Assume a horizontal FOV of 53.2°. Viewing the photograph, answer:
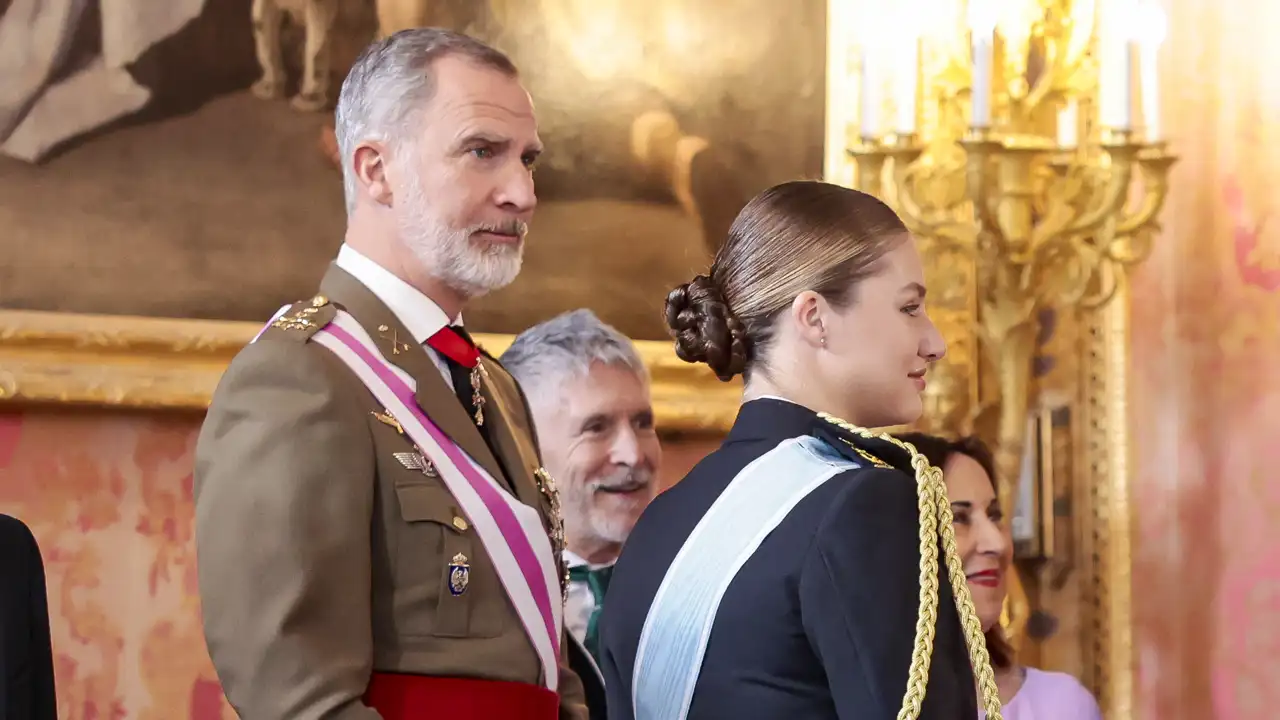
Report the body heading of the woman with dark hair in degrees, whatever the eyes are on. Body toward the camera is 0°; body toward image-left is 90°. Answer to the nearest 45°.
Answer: approximately 315°

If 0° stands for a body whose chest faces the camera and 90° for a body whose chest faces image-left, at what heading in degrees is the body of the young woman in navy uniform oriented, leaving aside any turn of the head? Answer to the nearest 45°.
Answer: approximately 225°

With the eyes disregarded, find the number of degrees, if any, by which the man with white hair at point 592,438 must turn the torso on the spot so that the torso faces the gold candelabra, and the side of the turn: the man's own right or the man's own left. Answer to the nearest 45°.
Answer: approximately 90° to the man's own left

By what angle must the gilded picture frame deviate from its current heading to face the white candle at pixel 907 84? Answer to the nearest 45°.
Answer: approximately 90° to its left

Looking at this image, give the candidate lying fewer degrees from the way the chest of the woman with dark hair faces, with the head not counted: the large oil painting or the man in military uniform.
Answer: the man in military uniform

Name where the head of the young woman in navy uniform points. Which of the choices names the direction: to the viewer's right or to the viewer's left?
to the viewer's right

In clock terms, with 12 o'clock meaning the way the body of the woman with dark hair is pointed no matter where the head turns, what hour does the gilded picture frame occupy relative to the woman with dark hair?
The gilded picture frame is roughly at 4 o'clock from the woman with dark hair.

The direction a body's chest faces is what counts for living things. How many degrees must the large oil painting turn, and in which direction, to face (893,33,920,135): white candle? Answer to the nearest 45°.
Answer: approximately 90° to its left

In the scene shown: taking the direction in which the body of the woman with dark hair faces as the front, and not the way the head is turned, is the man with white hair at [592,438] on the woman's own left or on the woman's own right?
on the woman's own right

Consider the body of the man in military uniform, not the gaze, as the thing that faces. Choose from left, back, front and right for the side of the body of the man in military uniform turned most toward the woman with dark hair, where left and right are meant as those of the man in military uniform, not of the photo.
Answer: left

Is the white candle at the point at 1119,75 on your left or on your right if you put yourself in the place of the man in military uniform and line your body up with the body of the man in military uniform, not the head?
on your left

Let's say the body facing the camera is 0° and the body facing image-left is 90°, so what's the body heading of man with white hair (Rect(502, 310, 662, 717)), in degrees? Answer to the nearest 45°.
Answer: approximately 315°

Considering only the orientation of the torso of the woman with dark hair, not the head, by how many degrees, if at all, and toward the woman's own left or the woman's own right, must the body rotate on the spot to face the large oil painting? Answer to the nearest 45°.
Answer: approximately 135° to the woman's own right
